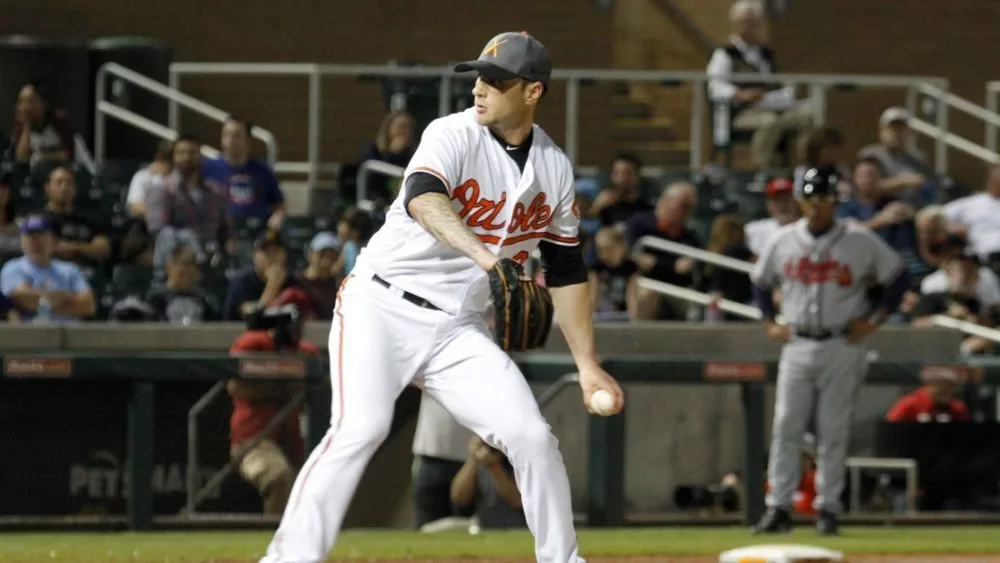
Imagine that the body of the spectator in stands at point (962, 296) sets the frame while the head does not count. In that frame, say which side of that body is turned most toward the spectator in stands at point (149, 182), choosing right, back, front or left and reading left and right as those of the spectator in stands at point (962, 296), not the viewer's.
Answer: right

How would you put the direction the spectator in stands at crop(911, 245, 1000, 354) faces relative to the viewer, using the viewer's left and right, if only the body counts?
facing the viewer

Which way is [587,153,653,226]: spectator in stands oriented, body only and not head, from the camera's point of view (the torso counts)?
toward the camera

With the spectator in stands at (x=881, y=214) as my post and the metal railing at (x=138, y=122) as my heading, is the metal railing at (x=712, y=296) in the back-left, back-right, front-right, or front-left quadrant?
front-left

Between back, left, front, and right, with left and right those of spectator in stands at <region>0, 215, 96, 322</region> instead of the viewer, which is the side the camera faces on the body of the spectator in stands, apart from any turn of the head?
front

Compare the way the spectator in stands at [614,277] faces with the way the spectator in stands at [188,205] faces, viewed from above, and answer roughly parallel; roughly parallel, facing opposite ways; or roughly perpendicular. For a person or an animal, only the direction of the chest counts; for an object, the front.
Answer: roughly parallel

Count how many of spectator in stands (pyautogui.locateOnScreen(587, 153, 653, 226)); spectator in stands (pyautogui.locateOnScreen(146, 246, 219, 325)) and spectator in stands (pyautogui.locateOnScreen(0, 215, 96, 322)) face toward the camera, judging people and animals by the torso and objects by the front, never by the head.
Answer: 3

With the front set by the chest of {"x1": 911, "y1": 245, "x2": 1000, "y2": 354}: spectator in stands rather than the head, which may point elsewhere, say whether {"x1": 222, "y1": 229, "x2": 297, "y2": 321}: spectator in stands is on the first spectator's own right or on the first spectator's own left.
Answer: on the first spectator's own right

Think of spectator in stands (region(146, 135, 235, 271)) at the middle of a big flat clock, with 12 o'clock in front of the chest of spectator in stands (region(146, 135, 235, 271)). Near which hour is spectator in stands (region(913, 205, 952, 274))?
spectator in stands (region(913, 205, 952, 274)) is roughly at 9 o'clock from spectator in stands (region(146, 135, 235, 271)).

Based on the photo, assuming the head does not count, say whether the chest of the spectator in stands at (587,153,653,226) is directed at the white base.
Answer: yes

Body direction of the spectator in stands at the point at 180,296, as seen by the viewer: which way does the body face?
toward the camera

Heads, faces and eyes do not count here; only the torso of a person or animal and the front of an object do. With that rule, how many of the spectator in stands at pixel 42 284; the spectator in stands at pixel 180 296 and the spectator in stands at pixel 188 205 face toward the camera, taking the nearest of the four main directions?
3

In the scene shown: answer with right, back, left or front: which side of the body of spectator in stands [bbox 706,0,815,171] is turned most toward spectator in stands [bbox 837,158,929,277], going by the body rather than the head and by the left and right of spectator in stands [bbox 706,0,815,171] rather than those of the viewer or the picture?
front
